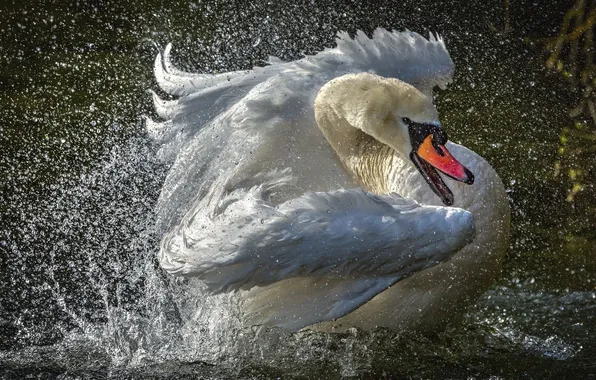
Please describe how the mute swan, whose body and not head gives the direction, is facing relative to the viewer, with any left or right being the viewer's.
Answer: facing to the right of the viewer
